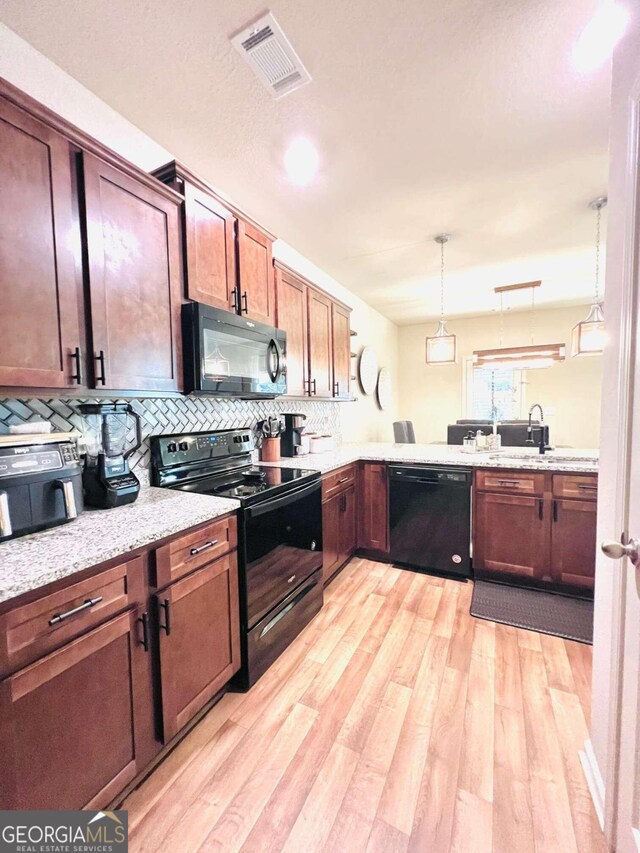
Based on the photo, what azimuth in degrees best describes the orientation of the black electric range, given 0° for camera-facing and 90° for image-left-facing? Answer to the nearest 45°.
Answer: approximately 315°

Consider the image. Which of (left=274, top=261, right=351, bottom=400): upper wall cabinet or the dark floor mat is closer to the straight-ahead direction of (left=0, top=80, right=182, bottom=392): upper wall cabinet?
the dark floor mat

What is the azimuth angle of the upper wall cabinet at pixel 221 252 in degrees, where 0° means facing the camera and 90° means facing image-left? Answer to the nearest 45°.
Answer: approximately 315°

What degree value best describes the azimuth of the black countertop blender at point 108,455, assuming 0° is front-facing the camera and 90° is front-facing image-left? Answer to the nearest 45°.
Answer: approximately 315°

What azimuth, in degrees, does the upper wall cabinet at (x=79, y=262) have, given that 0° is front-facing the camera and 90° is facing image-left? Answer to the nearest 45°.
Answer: approximately 315°

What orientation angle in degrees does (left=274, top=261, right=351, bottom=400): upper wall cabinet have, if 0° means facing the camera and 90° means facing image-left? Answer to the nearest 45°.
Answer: approximately 315°

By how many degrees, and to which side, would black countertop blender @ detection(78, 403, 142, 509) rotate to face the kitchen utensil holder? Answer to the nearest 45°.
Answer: approximately 90° to its left

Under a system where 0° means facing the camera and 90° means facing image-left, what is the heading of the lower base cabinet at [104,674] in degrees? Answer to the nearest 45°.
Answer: approximately 315°

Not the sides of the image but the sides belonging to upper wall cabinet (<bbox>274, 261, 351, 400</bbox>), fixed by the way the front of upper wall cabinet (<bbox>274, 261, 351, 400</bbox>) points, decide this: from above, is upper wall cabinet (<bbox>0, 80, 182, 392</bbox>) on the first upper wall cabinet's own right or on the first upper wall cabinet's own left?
on the first upper wall cabinet's own right
